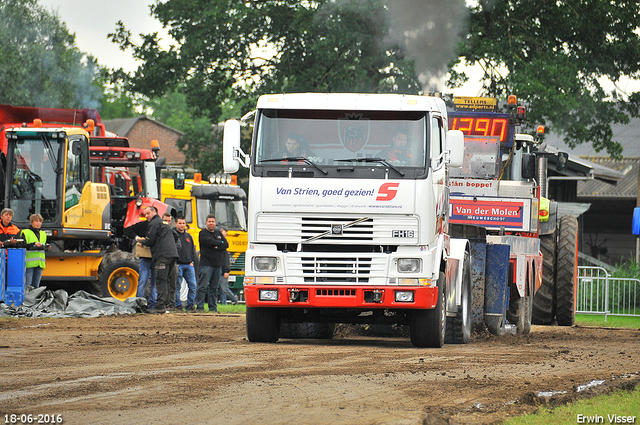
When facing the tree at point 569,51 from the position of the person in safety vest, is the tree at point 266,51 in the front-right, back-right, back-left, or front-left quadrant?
front-left

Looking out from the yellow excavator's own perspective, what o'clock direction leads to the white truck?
The white truck is roughly at 10 o'clock from the yellow excavator.

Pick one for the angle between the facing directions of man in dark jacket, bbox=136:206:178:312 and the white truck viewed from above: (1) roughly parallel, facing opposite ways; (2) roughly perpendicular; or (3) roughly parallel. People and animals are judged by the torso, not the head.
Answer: roughly perpendicular

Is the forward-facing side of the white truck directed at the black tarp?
no

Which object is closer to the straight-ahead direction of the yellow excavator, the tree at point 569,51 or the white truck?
the white truck

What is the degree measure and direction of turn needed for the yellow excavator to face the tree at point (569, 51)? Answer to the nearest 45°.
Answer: approximately 180°

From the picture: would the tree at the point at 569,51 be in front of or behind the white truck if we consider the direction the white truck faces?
behind

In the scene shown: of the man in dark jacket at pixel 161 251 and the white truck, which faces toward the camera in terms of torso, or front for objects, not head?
the white truck

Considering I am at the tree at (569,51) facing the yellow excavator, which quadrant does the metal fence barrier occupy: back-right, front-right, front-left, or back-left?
front-left

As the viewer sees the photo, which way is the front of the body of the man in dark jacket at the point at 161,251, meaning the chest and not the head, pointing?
to the viewer's left

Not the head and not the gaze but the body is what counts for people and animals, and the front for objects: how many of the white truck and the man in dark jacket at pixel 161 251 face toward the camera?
1

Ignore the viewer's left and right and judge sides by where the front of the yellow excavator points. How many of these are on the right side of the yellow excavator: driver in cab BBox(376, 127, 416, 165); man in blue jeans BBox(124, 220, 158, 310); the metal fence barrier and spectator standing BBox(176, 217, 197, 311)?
0

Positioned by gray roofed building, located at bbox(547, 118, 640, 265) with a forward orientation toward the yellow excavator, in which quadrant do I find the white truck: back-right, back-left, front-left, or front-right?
front-left

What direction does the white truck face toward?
toward the camera

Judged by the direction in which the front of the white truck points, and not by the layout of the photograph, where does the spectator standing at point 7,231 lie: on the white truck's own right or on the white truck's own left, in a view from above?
on the white truck's own right
